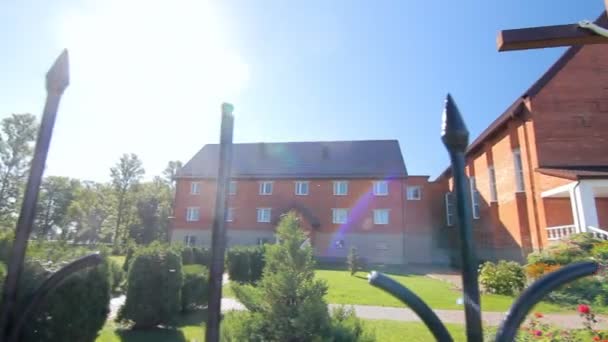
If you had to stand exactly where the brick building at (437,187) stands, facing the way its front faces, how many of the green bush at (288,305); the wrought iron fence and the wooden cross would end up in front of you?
3

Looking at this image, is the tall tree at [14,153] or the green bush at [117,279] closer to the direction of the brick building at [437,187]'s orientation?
the green bush

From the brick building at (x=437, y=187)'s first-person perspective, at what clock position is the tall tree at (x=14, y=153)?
The tall tree is roughly at 3 o'clock from the brick building.

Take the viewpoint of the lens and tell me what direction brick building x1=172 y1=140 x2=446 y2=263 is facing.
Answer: facing the viewer

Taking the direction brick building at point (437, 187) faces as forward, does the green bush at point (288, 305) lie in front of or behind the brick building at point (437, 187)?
in front

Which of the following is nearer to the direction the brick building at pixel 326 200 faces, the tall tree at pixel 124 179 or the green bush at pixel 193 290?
the green bush

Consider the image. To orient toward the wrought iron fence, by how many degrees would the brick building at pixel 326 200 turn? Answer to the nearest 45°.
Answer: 0° — it already faces it

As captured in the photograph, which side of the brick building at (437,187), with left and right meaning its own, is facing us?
front

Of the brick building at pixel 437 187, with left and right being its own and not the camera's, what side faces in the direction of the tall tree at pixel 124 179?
right

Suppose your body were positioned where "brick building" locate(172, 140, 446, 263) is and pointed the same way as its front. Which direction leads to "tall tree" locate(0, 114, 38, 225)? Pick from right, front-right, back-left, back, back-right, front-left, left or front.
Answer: right

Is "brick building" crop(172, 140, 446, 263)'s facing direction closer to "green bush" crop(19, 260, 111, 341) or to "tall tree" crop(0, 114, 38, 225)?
the green bush

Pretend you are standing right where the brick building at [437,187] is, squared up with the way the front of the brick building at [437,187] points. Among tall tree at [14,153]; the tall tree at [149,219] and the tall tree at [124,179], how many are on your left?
0

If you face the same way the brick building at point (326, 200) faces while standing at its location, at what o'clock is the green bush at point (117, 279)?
The green bush is roughly at 1 o'clock from the brick building.

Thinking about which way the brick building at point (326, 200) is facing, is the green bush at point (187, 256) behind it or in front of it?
in front
